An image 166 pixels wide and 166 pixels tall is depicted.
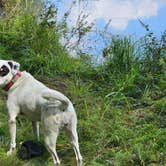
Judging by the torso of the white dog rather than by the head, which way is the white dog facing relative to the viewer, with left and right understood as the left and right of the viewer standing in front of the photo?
facing away from the viewer and to the left of the viewer
